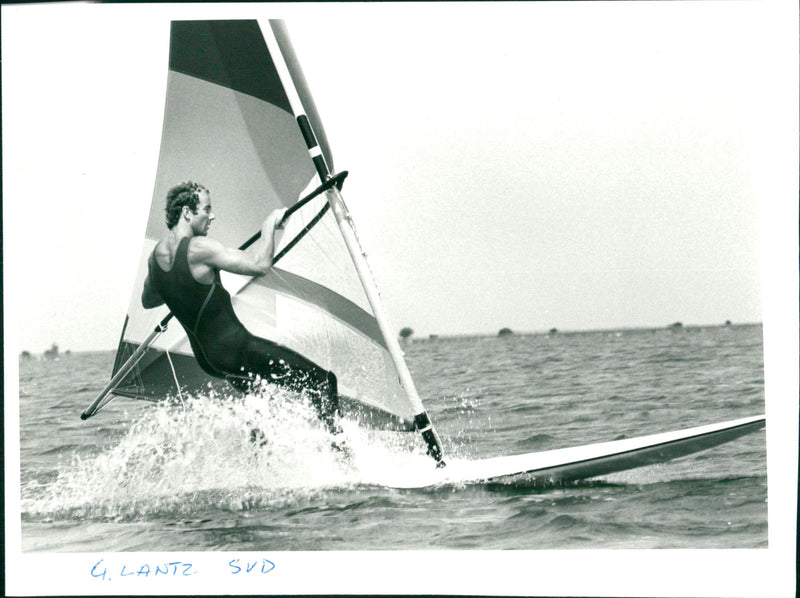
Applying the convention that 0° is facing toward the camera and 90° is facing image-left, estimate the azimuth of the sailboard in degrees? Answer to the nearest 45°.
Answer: approximately 270°
